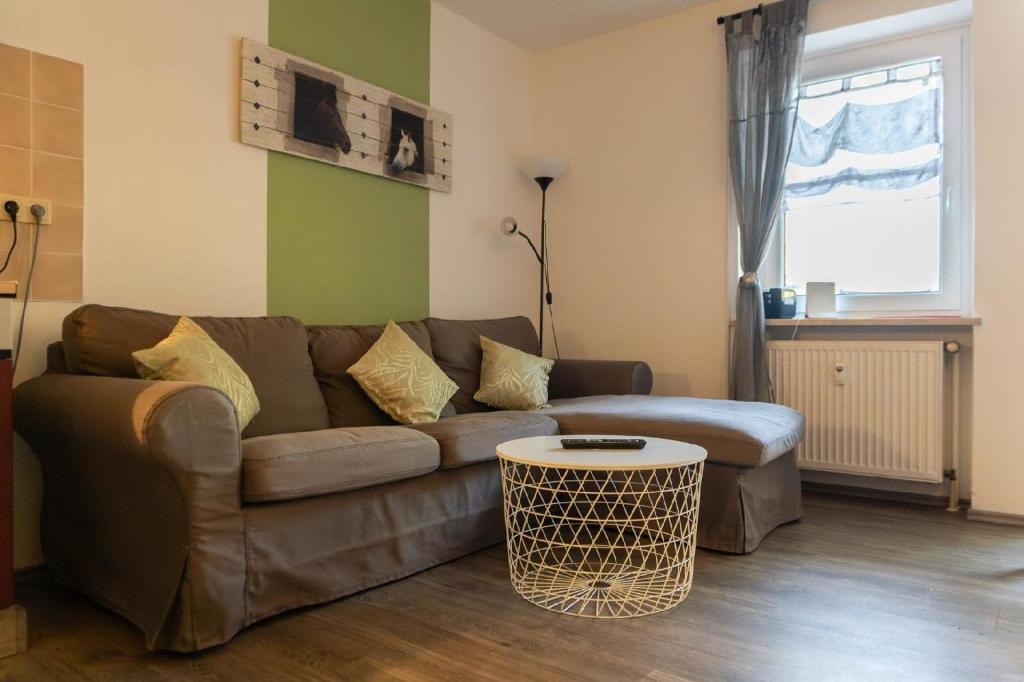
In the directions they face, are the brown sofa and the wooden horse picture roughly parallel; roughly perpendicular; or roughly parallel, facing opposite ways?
roughly parallel

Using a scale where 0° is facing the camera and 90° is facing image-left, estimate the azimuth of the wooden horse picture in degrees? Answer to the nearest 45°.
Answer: approximately 315°

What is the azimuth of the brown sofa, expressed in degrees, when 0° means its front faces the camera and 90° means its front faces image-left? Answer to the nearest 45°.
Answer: approximately 315°

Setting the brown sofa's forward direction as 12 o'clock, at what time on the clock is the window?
The window is roughly at 10 o'clock from the brown sofa.

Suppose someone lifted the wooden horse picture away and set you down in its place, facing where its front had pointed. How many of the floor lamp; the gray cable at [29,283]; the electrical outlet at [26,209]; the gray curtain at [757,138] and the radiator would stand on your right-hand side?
2

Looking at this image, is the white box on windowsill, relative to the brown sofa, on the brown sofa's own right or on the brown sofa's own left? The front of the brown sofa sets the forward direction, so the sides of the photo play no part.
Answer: on the brown sofa's own left

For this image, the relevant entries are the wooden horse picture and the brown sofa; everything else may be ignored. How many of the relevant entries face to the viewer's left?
0

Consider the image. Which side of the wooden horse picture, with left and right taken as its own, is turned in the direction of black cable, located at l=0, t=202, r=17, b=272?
right

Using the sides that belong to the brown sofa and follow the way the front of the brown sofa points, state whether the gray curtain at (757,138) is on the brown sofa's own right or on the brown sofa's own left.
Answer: on the brown sofa's own left

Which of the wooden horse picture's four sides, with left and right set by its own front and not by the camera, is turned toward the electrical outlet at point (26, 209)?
right

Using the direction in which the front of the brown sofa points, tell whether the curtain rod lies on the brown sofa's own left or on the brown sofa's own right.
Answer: on the brown sofa's own left
